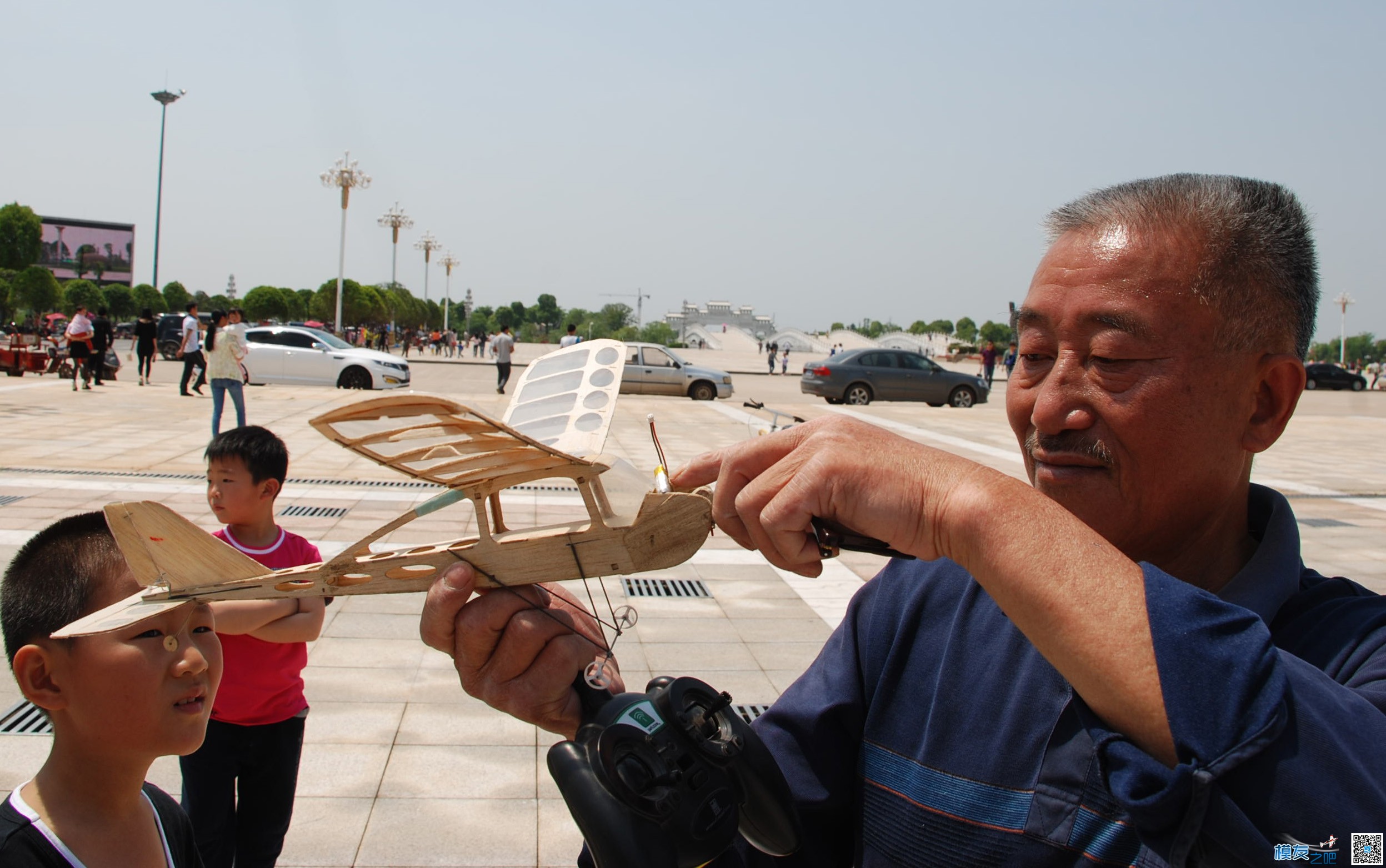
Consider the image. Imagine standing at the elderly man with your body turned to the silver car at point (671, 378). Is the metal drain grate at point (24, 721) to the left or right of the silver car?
left

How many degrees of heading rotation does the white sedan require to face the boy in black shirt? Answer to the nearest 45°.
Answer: approximately 90° to its right

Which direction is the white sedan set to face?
to the viewer's right

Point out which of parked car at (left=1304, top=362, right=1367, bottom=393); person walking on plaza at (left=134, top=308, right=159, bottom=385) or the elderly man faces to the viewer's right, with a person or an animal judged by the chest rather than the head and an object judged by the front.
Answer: the parked car

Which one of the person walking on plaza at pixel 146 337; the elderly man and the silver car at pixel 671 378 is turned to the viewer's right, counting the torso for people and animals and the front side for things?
the silver car

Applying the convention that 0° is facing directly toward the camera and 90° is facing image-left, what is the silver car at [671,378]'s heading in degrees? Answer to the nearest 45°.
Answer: approximately 270°

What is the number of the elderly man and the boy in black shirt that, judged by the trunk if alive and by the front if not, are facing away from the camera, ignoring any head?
0
